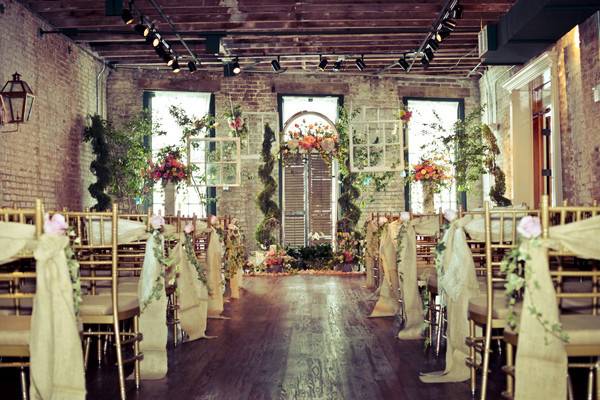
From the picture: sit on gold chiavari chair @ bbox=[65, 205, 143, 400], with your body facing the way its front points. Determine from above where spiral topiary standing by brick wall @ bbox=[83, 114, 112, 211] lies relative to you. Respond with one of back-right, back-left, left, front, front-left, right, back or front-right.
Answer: front-left

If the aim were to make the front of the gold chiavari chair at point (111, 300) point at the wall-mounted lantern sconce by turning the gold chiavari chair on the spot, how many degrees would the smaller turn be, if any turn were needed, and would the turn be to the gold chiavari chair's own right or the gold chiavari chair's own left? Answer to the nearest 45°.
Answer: approximately 45° to the gold chiavari chair's own left

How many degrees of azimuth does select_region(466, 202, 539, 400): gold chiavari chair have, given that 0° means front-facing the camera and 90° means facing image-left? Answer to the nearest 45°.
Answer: approximately 135°

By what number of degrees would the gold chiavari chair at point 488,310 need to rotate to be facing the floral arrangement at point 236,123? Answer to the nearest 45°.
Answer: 0° — it already faces it

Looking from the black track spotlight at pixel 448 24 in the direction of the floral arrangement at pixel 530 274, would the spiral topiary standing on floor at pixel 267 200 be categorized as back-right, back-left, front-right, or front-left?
back-right

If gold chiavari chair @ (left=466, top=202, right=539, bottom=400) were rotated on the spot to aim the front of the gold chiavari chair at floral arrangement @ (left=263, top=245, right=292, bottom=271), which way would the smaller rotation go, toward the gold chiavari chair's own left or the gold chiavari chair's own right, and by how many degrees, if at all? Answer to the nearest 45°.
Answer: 0° — it already faces it

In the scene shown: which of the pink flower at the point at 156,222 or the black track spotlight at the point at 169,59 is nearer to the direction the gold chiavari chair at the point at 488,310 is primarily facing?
the black track spotlight

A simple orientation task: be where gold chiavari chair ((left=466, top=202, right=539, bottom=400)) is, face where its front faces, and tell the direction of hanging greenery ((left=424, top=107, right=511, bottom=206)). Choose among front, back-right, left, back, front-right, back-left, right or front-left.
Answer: front-right

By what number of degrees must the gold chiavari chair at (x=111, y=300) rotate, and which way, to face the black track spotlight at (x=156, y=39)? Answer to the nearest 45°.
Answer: approximately 45° to its left

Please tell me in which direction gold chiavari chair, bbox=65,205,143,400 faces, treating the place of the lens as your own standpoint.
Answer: facing away from the viewer and to the right of the viewer

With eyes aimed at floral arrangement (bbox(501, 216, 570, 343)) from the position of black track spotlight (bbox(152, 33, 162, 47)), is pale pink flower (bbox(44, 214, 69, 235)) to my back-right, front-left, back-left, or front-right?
front-right

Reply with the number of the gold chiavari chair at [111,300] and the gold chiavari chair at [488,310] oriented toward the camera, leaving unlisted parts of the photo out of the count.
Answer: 0
